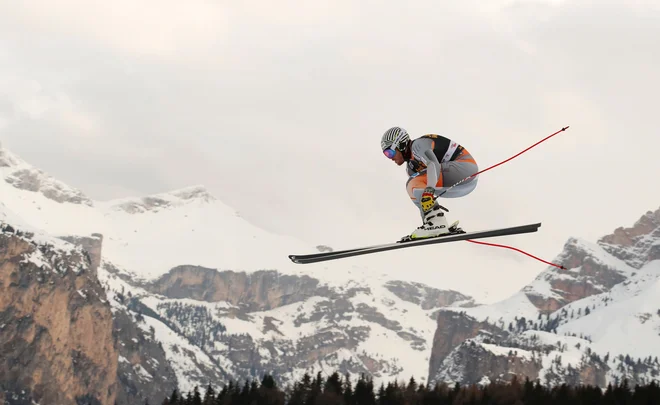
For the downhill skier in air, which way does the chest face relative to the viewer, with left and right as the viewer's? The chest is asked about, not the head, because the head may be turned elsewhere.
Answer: facing to the left of the viewer
